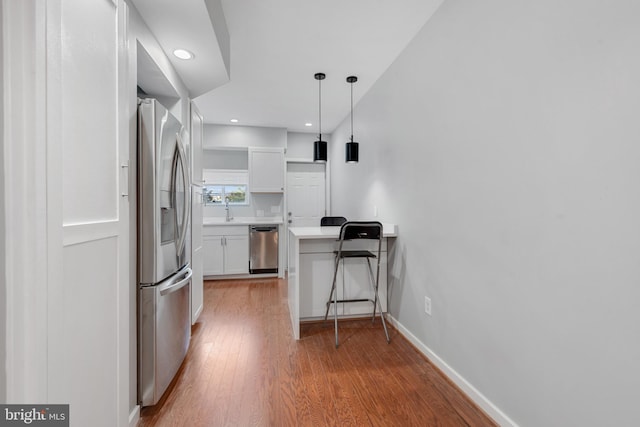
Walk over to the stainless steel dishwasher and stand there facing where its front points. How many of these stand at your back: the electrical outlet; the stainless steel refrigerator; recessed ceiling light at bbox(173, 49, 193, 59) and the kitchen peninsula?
0

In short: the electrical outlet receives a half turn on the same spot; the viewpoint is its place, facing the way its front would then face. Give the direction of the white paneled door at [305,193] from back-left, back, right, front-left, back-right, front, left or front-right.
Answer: left

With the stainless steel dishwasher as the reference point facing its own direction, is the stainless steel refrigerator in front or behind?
in front

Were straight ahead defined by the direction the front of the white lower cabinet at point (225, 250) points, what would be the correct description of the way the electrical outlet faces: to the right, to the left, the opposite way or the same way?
to the right

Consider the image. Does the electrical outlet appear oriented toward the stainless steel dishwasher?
no

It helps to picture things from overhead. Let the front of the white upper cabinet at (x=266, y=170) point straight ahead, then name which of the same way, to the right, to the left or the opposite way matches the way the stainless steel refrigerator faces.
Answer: to the left

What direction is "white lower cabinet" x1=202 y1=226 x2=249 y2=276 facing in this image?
toward the camera

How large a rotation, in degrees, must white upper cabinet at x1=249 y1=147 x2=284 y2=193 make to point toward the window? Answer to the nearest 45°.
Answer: approximately 135° to its right

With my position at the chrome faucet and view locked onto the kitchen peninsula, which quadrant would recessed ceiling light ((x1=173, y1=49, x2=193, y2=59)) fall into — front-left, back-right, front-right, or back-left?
front-right

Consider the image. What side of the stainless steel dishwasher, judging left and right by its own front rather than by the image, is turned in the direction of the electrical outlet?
front

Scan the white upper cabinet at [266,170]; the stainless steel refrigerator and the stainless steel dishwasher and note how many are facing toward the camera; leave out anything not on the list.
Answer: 2

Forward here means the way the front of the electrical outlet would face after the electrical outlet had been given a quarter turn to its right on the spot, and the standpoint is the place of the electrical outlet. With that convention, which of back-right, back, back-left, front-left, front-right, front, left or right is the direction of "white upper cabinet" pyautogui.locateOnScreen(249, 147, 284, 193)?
front

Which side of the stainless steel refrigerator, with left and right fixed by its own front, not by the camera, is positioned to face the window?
left

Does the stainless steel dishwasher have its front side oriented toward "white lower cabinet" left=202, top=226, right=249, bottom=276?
no

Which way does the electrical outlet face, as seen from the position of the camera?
facing the viewer and to the left of the viewer

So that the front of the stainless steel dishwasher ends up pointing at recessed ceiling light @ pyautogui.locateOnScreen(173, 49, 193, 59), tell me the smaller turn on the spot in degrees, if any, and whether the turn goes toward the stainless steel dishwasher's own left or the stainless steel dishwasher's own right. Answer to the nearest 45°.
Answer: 0° — it already faces it

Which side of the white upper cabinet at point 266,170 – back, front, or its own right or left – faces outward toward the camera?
front

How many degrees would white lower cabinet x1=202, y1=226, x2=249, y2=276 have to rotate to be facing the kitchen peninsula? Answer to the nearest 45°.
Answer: approximately 45° to its left

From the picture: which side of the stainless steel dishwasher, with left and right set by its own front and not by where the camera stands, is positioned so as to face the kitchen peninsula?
front
